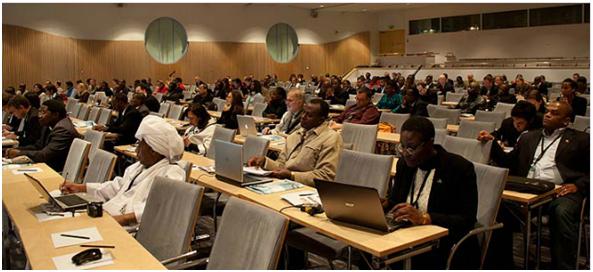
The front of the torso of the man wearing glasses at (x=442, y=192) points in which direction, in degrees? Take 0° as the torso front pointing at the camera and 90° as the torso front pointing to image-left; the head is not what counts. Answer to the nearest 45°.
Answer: approximately 45°

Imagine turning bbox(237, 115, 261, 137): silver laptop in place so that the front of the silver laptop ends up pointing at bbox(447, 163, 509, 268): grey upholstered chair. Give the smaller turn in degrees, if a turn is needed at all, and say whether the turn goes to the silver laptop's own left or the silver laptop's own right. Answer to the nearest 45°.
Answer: approximately 135° to the silver laptop's own right

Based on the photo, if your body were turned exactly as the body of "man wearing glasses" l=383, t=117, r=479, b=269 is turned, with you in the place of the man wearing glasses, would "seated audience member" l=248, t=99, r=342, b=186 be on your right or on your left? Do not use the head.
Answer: on your right

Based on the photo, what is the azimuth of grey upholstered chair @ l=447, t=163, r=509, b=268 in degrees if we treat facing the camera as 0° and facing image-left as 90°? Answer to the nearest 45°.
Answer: approximately 45°

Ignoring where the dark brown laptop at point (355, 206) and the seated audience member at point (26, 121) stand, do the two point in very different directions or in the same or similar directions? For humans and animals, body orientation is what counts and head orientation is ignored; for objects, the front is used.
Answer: very different directions

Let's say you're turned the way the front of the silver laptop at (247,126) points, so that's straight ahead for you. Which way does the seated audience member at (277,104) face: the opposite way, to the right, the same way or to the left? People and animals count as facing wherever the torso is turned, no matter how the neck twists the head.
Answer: the opposite way

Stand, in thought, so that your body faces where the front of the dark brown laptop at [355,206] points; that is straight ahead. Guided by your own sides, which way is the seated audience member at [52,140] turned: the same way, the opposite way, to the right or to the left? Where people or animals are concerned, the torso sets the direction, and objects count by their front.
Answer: the opposite way

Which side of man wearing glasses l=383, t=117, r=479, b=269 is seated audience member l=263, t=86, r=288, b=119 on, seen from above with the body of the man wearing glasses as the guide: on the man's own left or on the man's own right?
on the man's own right
